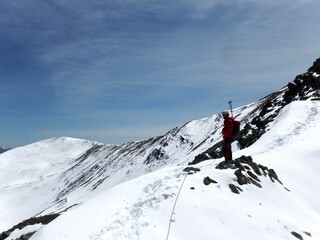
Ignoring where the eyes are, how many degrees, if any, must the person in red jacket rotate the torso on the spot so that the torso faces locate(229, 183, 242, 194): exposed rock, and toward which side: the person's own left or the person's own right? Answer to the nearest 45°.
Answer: approximately 90° to the person's own left

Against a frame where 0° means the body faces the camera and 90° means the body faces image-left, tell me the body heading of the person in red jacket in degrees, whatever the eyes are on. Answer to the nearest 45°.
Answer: approximately 90°
